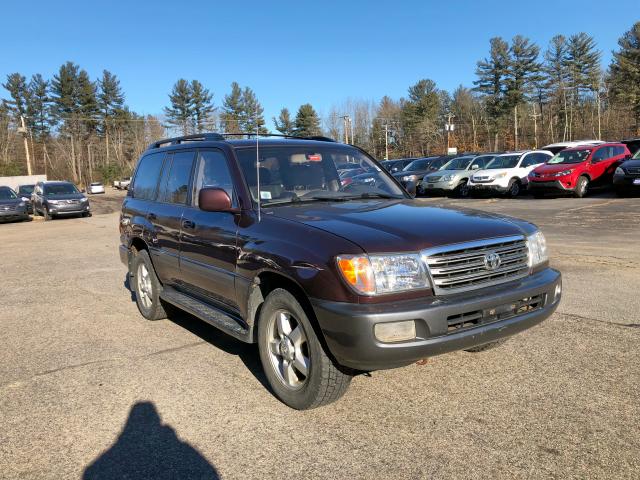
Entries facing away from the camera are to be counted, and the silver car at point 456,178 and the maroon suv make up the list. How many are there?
0

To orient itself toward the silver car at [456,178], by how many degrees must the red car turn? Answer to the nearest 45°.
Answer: approximately 90° to its right

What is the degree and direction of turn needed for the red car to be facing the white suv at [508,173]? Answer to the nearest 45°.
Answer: approximately 90° to its right

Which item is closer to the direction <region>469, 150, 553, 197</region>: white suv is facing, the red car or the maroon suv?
the maroon suv

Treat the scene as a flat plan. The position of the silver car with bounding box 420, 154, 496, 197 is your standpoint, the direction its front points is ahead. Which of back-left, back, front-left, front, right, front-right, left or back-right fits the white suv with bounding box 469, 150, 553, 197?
left

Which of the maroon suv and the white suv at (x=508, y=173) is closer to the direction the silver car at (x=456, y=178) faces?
the maroon suv

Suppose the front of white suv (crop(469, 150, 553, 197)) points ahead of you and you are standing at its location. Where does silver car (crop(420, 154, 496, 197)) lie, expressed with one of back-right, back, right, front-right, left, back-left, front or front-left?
right

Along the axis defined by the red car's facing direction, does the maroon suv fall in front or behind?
in front

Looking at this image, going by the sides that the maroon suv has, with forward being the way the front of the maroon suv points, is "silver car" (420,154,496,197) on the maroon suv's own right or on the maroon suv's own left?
on the maroon suv's own left

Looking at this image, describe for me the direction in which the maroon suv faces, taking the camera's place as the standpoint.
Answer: facing the viewer and to the right of the viewer

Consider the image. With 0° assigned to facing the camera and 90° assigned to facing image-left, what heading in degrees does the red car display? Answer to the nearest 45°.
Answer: approximately 45°

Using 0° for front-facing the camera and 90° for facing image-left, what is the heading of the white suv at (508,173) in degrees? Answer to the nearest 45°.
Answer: approximately 45°

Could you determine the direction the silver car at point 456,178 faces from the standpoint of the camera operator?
facing the viewer and to the left of the viewer

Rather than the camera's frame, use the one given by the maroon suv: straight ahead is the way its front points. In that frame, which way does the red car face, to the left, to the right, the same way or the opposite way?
to the right
